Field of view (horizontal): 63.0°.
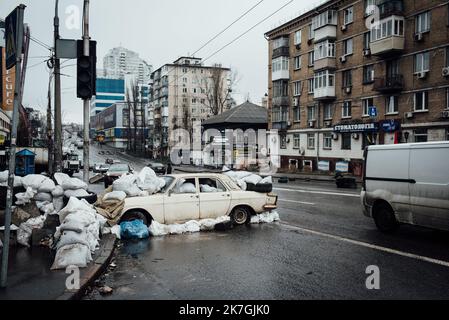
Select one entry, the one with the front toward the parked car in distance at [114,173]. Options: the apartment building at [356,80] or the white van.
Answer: the apartment building

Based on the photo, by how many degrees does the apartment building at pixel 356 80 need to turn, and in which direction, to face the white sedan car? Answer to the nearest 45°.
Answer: approximately 45° to its left

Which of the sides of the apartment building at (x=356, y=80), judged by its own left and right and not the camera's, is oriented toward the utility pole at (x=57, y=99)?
front

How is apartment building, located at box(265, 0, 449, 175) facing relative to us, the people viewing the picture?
facing the viewer and to the left of the viewer

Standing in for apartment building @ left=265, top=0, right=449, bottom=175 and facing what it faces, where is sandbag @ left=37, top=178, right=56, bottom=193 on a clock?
The sandbag is roughly at 11 o'clock from the apartment building.
